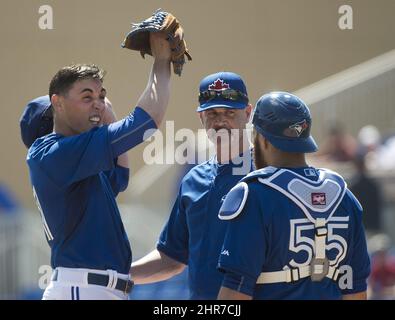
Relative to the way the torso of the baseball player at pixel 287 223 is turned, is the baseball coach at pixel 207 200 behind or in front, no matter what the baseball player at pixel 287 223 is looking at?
in front

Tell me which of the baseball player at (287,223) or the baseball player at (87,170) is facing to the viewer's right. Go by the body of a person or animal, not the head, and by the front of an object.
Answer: the baseball player at (87,170)

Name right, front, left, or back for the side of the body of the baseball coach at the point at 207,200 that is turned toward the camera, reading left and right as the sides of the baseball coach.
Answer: front

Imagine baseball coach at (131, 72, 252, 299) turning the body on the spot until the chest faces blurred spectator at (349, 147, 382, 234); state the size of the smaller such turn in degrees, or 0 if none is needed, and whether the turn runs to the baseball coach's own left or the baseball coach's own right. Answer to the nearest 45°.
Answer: approximately 135° to the baseball coach's own left

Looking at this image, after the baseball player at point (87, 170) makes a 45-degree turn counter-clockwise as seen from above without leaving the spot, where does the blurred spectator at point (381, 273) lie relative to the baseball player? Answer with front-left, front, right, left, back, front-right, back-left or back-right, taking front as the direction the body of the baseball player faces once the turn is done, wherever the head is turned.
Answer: front

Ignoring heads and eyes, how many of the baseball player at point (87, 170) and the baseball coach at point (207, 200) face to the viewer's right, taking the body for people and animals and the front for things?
1

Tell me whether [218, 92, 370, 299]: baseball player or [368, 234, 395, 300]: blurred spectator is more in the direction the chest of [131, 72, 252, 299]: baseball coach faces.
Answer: the baseball player

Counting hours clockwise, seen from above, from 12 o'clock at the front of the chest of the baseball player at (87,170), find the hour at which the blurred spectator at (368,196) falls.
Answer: The blurred spectator is roughly at 10 o'clock from the baseball player.

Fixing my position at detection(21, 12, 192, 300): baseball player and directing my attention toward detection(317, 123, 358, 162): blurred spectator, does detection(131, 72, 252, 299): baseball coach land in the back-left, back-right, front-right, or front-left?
front-right

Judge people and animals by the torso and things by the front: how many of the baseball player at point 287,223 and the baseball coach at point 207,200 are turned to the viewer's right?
0

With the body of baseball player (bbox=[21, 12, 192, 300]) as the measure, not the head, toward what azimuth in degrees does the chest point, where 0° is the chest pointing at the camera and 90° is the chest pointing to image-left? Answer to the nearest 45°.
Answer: approximately 270°

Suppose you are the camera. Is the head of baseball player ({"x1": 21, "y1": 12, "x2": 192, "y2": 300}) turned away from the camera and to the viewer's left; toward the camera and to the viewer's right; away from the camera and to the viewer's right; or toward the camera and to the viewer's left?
toward the camera and to the viewer's right

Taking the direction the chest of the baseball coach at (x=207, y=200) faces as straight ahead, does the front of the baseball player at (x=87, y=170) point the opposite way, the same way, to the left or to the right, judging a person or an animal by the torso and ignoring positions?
to the left

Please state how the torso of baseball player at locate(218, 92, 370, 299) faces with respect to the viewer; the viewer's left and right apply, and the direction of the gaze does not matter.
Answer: facing away from the viewer and to the left of the viewer

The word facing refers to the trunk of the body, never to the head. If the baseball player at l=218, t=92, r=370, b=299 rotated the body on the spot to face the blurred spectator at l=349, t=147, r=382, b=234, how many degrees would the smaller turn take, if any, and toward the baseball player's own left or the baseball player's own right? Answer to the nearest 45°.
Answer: approximately 45° to the baseball player's own right

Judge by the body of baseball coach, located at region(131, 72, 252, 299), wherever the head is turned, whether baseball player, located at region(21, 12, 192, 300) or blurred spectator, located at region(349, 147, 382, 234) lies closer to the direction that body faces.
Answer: the baseball player
